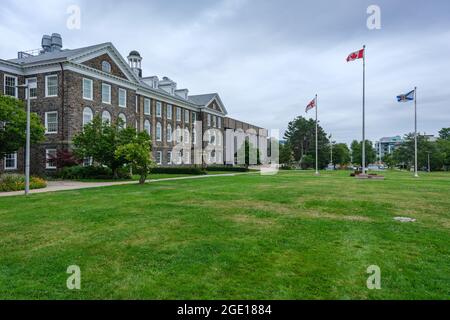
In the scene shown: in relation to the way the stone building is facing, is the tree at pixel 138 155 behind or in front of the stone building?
in front

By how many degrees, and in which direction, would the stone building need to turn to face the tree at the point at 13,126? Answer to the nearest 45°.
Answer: approximately 45° to its right

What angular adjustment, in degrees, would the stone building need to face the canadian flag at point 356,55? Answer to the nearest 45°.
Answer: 0° — it already faces it

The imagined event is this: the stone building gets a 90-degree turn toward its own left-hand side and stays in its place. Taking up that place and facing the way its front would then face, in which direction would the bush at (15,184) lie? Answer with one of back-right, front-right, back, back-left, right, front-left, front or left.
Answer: back-right

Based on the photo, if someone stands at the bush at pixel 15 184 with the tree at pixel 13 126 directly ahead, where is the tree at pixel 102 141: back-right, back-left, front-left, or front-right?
front-right

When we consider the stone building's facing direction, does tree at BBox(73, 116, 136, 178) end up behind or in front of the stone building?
in front

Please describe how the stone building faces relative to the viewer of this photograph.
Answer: facing the viewer and to the right of the viewer
